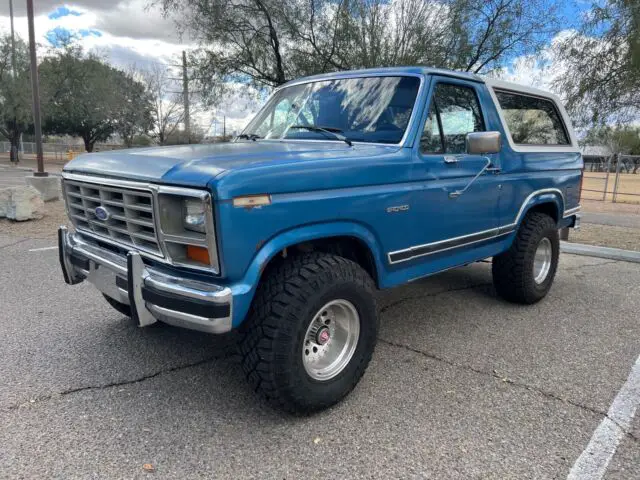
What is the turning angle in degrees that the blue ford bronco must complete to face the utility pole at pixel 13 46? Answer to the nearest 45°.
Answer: approximately 90° to its right

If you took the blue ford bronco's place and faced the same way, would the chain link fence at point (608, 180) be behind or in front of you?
behind

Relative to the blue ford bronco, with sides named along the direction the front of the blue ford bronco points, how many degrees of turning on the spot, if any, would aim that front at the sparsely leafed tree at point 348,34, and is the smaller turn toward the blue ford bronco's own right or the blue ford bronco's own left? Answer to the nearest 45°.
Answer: approximately 135° to the blue ford bronco's own right

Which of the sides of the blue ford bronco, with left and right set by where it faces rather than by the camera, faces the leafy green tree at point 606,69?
back

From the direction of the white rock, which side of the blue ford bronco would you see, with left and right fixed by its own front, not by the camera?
right

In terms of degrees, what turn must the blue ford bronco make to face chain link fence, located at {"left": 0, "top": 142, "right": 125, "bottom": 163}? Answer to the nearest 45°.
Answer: approximately 90° to its right

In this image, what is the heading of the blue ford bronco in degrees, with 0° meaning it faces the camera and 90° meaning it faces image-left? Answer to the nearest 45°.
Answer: approximately 45°

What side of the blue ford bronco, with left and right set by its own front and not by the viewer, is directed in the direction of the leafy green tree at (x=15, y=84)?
right
